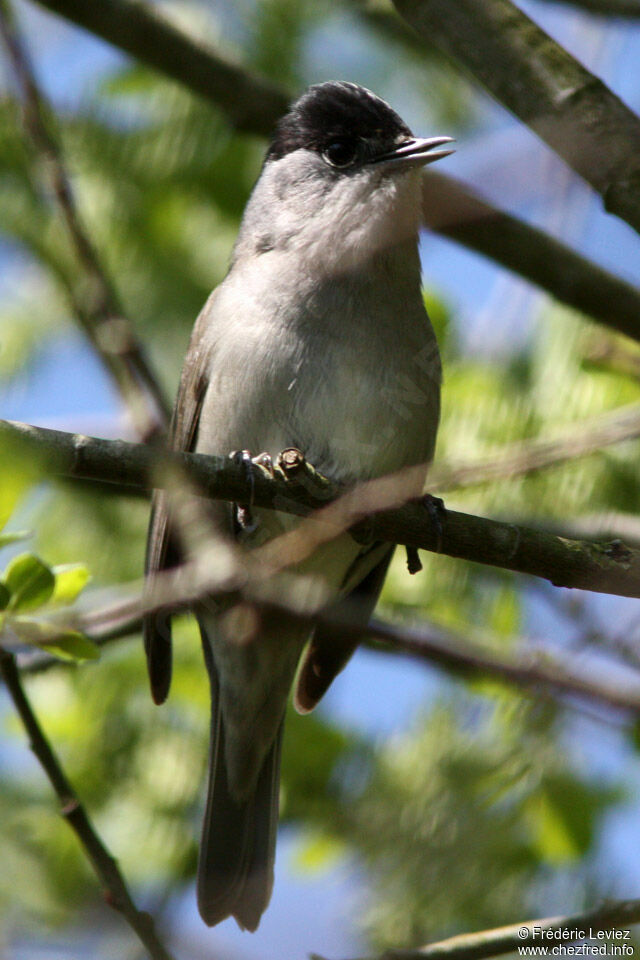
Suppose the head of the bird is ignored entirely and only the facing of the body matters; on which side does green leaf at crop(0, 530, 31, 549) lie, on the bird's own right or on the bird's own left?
on the bird's own right

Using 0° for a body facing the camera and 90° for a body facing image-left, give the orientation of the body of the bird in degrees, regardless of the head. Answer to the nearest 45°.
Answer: approximately 315°

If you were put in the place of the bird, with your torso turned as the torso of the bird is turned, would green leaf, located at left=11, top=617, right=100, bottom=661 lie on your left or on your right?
on your right

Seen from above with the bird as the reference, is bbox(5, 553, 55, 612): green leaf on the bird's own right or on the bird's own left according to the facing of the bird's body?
on the bird's own right

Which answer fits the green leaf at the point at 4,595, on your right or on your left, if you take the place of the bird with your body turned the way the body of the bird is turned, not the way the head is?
on your right
